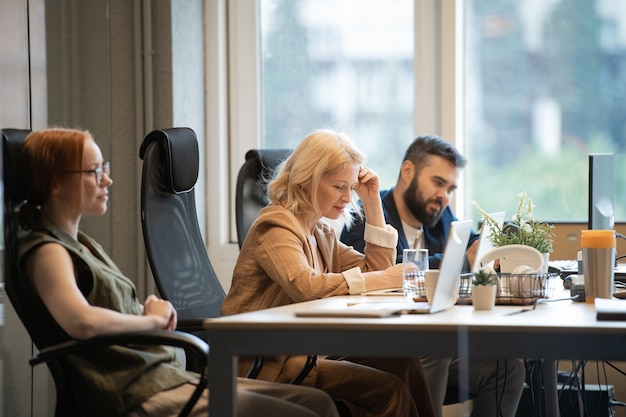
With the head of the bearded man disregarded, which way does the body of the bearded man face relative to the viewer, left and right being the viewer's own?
facing the viewer and to the right of the viewer

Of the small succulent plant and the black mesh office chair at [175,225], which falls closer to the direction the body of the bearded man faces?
the small succulent plant

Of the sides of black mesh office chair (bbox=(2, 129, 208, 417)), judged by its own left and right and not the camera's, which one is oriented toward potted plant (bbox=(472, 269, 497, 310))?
front

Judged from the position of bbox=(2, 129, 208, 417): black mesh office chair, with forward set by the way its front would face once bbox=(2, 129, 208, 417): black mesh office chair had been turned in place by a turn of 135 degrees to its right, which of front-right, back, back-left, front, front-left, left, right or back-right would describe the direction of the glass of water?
back-left

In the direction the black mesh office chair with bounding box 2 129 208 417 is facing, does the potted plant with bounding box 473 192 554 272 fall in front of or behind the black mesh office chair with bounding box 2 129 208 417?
in front

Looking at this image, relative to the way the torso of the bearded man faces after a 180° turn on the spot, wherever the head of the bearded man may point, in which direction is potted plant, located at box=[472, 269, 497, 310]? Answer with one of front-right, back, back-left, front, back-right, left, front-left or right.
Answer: back-left

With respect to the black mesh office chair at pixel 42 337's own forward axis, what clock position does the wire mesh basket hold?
The wire mesh basket is roughly at 12 o'clock from the black mesh office chair.

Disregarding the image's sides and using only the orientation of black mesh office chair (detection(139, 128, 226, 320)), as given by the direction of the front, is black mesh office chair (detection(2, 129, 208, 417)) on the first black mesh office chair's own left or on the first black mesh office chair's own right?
on the first black mesh office chair's own right

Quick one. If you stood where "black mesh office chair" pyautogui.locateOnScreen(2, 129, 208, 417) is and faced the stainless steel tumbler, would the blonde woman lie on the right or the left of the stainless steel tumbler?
left

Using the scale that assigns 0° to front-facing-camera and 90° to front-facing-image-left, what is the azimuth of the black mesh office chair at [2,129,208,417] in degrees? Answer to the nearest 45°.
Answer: approximately 270°

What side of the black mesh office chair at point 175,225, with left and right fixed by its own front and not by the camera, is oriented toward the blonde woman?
front
